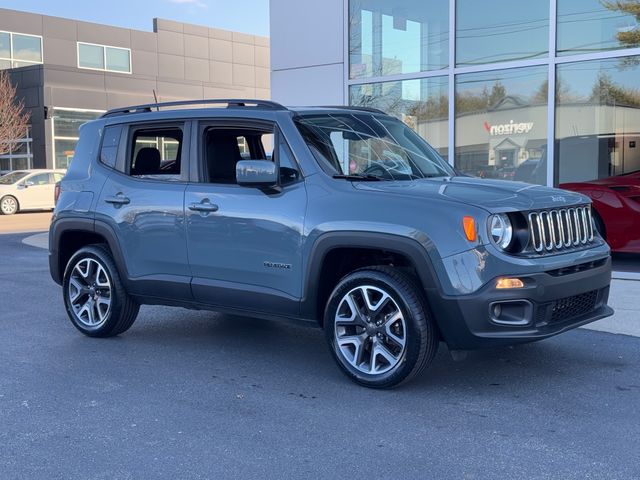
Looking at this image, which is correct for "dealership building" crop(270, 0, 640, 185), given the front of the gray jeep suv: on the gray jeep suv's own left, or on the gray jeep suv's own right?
on the gray jeep suv's own left

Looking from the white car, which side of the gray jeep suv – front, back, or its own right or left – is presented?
back

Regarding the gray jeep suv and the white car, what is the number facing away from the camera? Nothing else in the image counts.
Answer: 0

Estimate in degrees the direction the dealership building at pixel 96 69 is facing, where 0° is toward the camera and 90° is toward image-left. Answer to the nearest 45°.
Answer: approximately 315°

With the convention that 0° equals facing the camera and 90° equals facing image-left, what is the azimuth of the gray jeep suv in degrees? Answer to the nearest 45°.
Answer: approximately 315°

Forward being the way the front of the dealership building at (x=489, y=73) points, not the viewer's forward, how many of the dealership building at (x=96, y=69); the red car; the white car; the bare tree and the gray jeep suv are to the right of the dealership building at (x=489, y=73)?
3

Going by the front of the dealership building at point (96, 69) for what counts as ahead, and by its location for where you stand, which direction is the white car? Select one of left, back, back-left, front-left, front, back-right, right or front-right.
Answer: front-right

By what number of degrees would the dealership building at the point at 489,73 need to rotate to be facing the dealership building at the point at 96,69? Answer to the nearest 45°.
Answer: approximately 90° to its right

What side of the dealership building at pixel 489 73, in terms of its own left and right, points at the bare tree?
right

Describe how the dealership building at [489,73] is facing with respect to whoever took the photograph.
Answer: facing the viewer and to the left of the viewer

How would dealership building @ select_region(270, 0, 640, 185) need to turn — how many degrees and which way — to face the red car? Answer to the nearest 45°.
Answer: approximately 90° to its left
